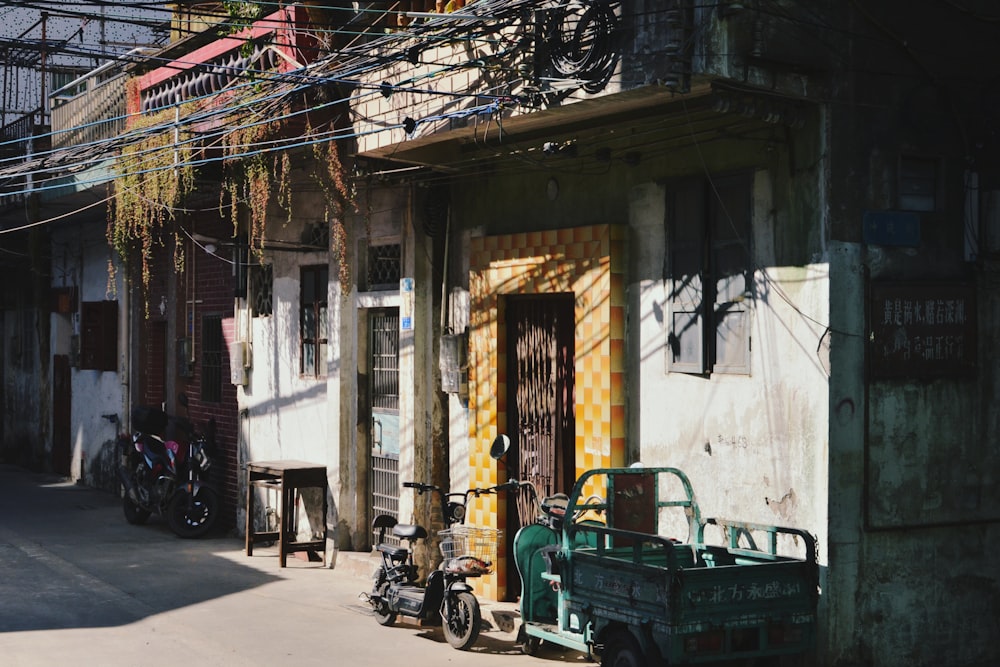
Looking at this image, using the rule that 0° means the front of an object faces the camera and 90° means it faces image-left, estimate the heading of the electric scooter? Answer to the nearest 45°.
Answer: approximately 315°

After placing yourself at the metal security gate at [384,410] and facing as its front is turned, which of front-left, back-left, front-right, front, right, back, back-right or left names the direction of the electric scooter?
front-left

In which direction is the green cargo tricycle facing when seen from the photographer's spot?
facing away from the viewer and to the left of the viewer

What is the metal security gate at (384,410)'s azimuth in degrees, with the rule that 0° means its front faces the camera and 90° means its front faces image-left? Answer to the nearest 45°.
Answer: approximately 45°

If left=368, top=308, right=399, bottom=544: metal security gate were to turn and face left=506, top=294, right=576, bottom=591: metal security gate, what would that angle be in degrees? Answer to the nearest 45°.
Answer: approximately 90° to its left

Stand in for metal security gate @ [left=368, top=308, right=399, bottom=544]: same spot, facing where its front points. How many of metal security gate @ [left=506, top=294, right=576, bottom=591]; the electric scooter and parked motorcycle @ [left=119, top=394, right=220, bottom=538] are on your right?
1

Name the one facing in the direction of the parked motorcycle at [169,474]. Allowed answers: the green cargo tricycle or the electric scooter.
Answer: the green cargo tricycle

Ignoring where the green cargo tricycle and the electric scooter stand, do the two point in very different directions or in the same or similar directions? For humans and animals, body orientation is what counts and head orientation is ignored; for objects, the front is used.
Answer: very different directions

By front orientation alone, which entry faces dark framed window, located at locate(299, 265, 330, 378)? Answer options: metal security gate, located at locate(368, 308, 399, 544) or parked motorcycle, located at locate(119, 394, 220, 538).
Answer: the parked motorcycle

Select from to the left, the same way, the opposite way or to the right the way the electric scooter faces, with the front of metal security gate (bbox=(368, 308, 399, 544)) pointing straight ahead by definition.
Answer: to the left

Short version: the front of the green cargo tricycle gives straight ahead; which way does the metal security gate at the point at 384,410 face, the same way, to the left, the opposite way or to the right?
to the left

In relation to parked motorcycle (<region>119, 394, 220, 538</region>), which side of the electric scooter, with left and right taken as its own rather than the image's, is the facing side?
back
